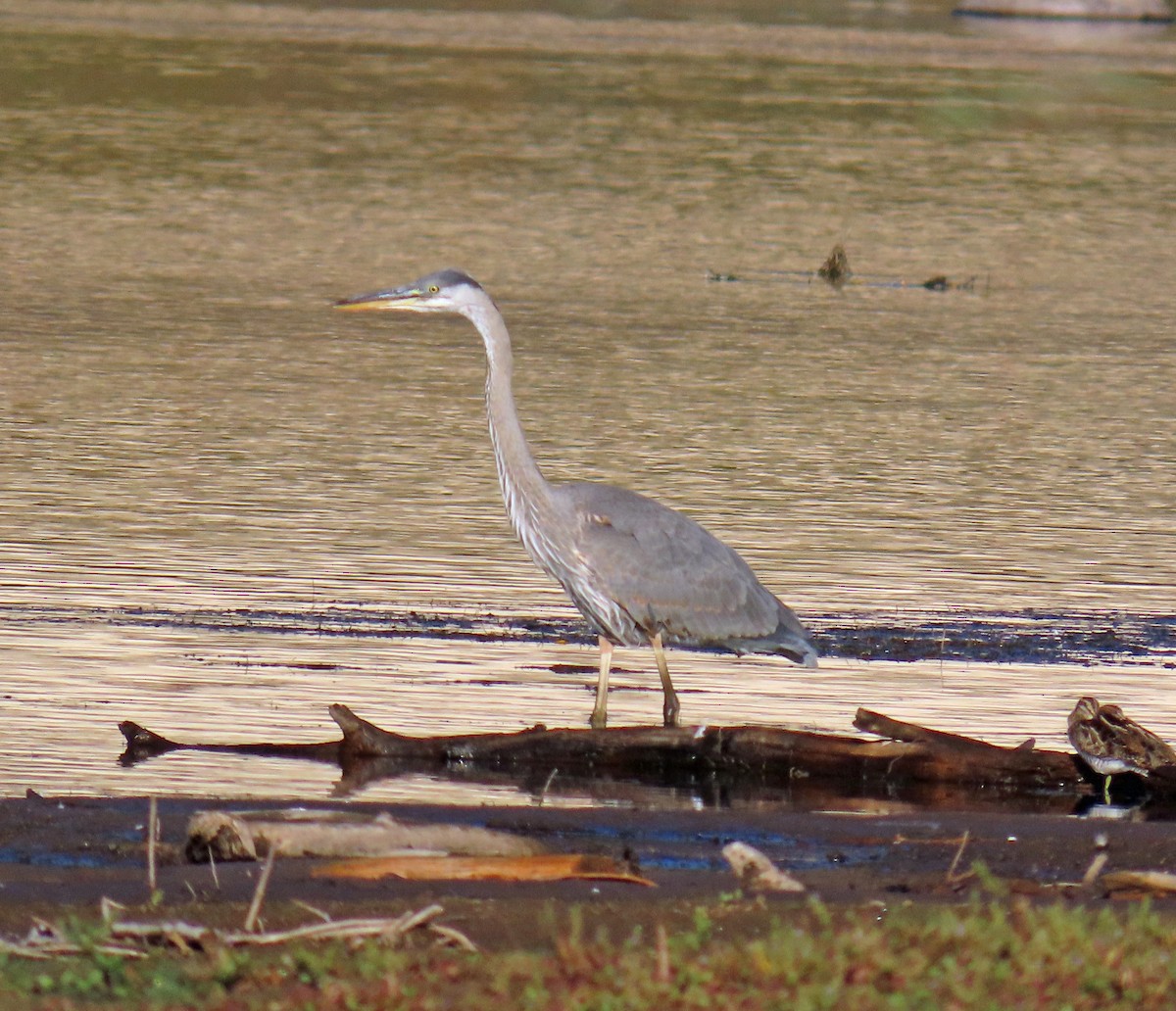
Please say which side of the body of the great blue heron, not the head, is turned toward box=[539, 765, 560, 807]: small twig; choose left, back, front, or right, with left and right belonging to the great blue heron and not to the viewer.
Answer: left

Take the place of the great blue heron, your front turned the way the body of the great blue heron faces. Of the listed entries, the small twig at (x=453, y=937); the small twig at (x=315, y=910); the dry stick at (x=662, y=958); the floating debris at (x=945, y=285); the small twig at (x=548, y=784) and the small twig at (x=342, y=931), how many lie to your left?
5

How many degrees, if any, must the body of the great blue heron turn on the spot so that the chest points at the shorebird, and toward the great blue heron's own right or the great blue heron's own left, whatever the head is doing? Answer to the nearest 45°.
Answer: approximately 135° to the great blue heron's own left

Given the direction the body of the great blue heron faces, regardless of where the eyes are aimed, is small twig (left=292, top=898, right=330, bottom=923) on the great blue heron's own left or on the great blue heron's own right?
on the great blue heron's own left

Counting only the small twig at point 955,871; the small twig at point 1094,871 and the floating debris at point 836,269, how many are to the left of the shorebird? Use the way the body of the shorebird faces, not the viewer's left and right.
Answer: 2

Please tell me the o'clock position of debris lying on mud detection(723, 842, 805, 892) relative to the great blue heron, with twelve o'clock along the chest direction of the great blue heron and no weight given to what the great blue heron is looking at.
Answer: The debris lying on mud is roughly at 9 o'clock from the great blue heron.

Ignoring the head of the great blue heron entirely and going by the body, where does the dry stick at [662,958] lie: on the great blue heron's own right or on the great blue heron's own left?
on the great blue heron's own left

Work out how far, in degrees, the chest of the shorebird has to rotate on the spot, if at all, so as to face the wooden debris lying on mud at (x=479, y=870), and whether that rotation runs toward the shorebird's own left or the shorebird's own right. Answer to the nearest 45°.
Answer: approximately 45° to the shorebird's own left

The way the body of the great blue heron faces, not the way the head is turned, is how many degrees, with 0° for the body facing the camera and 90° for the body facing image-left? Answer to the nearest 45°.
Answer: approximately 90°

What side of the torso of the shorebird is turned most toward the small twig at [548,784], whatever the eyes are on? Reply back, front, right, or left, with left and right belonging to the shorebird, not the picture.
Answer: front

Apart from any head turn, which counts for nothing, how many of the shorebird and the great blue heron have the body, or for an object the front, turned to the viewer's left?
2

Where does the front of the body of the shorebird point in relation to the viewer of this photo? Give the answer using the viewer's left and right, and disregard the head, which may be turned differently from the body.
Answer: facing to the left of the viewer

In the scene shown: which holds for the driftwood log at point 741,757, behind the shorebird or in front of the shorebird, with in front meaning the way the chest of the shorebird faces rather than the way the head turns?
in front
